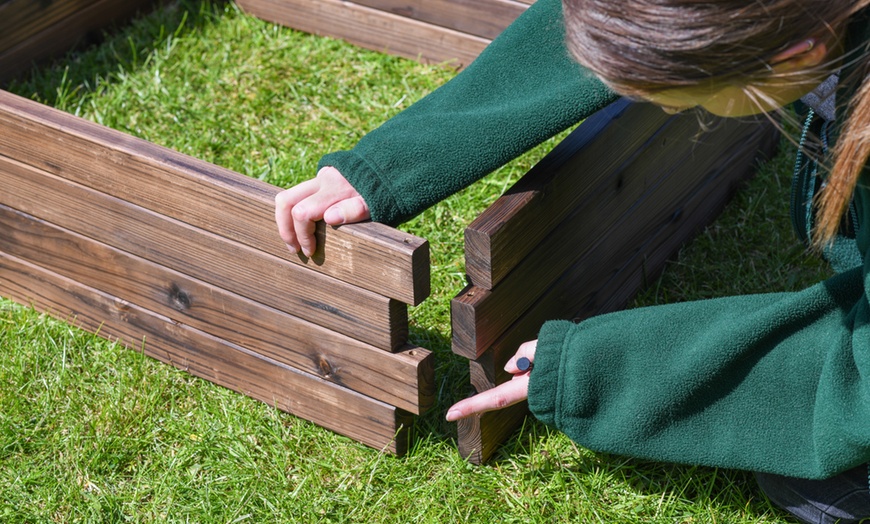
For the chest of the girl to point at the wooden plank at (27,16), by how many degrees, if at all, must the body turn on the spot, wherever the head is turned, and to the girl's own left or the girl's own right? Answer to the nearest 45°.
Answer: approximately 45° to the girl's own right

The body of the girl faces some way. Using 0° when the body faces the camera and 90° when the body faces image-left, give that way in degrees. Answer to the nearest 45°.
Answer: approximately 90°

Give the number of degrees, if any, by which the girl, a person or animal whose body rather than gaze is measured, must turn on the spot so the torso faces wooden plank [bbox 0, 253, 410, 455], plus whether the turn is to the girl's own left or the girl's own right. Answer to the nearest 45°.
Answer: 0° — they already face it

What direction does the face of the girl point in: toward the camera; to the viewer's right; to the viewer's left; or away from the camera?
to the viewer's left

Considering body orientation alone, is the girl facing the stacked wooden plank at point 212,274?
yes
